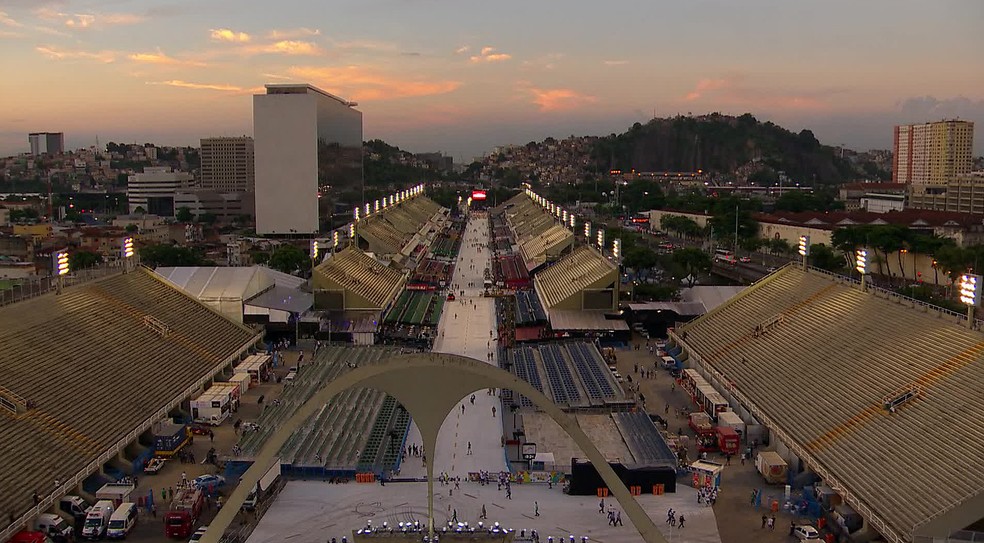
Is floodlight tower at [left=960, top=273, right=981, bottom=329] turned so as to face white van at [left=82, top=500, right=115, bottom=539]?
yes

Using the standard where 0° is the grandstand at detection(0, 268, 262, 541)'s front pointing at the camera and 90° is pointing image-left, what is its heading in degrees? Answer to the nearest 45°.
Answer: approximately 315°

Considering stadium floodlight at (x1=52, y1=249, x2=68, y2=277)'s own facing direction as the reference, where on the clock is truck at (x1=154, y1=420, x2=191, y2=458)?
The truck is roughly at 1 o'clock from the stadium floodlight.

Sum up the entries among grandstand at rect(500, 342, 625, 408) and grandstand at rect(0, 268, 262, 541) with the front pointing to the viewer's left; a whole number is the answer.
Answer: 1

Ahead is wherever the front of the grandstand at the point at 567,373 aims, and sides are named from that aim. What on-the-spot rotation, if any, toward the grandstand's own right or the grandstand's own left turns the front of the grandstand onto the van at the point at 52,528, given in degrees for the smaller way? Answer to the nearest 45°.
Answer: approximately 45° to the grandstand's own left

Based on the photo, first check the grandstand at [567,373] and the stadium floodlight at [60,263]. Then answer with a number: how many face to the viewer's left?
1

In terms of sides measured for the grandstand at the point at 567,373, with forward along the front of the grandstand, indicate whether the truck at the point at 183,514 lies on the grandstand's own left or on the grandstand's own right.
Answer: on the grandstand's own left

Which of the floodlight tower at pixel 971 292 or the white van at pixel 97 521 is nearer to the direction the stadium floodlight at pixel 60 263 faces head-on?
the floodlight tower

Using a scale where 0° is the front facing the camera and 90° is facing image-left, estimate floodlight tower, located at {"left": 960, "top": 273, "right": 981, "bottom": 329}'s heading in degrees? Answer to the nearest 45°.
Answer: approximately 45°

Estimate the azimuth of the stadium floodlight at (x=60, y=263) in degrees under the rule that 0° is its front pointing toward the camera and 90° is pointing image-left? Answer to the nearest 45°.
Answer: approximately 315°

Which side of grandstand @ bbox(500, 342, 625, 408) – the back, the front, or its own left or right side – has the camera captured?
left
